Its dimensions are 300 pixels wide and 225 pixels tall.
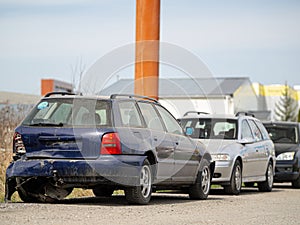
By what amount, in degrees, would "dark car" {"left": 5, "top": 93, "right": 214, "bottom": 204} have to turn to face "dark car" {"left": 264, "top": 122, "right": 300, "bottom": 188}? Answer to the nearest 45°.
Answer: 0° — it already faces it

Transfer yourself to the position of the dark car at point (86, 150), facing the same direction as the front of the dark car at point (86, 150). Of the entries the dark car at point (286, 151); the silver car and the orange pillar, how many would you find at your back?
0

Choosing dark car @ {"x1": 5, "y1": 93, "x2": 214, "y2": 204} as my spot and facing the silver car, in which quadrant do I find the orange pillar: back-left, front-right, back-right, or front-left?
front-left

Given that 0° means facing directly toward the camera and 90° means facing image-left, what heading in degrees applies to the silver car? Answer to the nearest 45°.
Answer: approximately 45°

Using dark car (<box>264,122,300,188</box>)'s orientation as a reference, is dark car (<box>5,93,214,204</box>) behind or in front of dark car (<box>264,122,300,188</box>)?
in front

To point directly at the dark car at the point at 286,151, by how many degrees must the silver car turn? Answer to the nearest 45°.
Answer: approximately 180°

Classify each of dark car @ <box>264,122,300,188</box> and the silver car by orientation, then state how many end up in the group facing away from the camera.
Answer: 0

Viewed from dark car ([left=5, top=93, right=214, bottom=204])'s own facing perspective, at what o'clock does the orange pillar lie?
The orange pillar is roughly at 11 o'clock from the dark car.

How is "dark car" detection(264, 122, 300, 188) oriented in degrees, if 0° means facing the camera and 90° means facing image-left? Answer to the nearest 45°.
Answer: approximately 45°

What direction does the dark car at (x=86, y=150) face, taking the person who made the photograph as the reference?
facing away from the viewer and to the right of the viewer

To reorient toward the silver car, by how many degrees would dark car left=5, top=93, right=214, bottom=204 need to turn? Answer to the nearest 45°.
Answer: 0° — it already faces it

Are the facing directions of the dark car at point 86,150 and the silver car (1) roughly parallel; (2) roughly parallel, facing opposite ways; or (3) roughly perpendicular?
roughly parallel, facing opposite ways

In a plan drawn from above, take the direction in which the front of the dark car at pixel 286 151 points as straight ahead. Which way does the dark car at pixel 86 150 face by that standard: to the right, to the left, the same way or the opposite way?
the opposite way
